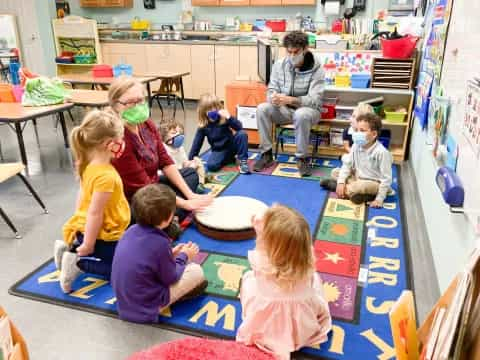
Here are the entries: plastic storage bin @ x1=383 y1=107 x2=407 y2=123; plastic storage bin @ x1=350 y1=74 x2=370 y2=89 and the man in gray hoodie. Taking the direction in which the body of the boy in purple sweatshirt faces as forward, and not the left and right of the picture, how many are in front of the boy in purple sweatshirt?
3

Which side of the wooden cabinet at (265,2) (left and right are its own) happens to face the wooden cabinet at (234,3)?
right

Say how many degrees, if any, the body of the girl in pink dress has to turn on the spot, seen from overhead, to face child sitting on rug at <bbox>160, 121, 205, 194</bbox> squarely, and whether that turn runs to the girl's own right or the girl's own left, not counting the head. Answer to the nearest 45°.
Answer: approximately 45° to the girl's own left

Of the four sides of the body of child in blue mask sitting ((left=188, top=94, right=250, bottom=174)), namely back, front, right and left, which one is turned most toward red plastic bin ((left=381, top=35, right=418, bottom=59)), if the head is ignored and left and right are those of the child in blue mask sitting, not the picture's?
left

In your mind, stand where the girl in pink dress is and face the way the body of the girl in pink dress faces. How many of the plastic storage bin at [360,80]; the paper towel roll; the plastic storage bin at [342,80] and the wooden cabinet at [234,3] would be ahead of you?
4

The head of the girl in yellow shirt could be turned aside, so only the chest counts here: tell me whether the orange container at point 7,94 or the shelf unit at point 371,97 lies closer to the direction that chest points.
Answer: the shelf unit

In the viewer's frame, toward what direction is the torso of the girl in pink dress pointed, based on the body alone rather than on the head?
away from the camera

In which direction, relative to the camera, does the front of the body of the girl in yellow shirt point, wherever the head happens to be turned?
to the viewer's right

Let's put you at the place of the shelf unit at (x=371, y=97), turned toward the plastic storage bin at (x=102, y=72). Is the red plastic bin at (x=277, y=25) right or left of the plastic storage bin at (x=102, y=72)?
right

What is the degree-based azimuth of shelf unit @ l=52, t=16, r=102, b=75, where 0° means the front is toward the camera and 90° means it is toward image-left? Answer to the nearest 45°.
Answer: approximately 0°

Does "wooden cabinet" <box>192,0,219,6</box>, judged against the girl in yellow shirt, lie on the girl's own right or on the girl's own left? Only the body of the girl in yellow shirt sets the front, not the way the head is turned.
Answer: on the girl's own left

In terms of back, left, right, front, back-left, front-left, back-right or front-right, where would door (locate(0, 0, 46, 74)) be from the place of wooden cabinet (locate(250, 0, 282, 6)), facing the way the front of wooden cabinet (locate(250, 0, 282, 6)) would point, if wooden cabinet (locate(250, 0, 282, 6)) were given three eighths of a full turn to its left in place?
back-left

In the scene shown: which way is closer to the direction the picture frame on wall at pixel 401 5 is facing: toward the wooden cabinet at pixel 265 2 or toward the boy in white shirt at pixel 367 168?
the boy in white shirt
